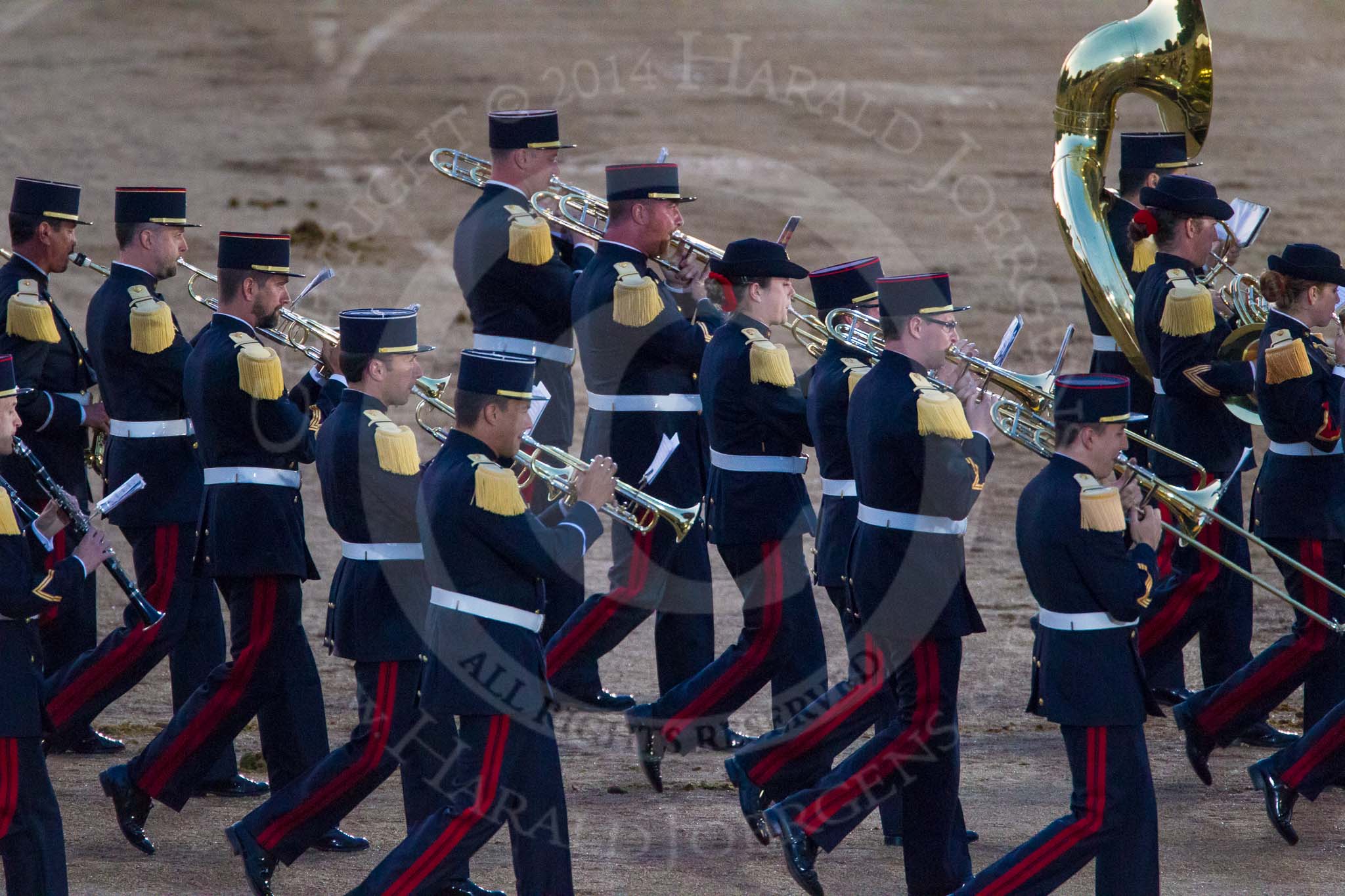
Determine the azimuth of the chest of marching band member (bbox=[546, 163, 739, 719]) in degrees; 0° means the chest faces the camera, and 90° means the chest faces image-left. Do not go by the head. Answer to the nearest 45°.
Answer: approximately 270°

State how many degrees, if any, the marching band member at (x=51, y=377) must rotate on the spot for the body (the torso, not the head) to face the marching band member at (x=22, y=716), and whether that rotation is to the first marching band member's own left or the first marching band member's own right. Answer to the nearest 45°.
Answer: approximately 90° to the first marching band member's own right

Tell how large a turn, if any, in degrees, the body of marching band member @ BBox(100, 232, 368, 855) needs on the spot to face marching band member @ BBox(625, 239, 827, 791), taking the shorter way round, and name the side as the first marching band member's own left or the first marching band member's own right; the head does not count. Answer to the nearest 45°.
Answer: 0° — they already face them

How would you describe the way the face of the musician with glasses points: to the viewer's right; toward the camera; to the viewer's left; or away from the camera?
to the viewer's right

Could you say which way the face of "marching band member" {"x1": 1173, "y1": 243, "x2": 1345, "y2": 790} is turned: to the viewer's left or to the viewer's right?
to the viewer's right

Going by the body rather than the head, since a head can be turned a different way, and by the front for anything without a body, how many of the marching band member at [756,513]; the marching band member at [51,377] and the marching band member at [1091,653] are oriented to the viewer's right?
3

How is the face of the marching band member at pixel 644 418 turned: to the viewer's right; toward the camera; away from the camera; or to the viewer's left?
to the viewer's right

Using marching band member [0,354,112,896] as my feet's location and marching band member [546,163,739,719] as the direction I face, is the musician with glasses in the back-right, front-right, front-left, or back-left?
front-right

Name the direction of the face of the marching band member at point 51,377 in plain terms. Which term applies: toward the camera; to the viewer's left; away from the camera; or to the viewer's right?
to the viewer's right

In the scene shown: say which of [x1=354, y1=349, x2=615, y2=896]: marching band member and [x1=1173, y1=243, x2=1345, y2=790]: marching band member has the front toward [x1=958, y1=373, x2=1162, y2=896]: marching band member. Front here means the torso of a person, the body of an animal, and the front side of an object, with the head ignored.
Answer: [x1=354, y1=349, x2=615, y2=896]: marching band member

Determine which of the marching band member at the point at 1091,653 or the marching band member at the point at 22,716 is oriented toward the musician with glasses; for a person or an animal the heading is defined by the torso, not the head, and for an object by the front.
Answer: the marching band member at the point at 22,716

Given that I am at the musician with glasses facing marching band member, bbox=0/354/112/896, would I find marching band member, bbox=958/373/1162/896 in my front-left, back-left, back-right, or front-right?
back-left

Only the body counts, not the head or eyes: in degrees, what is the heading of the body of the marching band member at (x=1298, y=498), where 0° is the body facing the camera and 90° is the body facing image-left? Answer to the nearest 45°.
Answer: approximately 270°

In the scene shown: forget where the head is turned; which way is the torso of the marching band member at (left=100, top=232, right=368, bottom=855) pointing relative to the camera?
to the viewer's right

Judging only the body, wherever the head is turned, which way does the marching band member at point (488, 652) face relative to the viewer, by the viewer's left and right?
facing to the right of the viewer

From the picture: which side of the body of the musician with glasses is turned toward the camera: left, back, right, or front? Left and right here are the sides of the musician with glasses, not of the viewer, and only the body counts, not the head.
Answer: right

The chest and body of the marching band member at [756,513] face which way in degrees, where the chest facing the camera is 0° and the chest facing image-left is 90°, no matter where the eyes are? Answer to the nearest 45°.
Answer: approximately 270°

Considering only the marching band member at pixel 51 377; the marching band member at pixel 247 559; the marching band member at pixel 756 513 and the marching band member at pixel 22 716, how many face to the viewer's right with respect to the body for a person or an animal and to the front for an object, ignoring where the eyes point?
4

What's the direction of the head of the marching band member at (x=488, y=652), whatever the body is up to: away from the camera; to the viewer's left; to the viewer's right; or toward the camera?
to the viewer's right
